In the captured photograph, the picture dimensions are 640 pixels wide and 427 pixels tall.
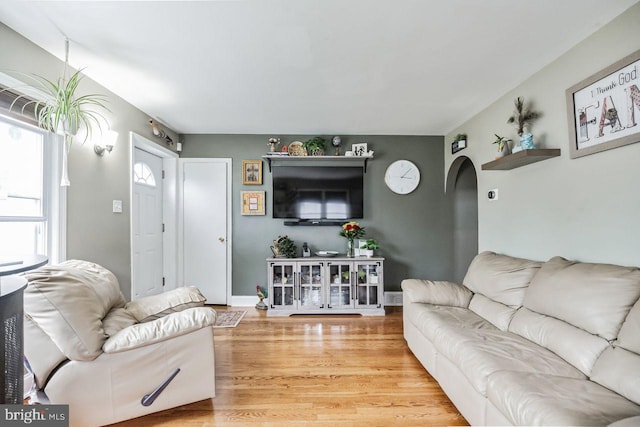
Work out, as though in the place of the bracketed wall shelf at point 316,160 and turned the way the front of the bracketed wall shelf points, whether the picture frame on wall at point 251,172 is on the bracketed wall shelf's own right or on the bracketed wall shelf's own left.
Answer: on the bracketed wall shelf's own right

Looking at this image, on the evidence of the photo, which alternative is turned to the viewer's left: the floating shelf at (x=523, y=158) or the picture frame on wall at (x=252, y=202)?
the floating shelf

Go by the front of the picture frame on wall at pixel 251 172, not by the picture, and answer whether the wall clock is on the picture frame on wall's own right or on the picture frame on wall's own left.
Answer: on the picture frame on wall's own left

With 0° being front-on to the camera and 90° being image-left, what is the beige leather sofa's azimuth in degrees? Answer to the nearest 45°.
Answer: approximately 45°

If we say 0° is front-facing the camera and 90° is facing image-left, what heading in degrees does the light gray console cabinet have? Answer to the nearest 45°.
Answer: approximately 0°

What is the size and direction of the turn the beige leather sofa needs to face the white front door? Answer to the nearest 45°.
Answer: approximately 45° to its right

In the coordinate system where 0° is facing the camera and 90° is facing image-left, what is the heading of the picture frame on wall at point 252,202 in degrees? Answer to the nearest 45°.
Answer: approximately 0°

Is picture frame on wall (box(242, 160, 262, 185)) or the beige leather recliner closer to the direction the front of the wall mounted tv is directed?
the beige leather recliner

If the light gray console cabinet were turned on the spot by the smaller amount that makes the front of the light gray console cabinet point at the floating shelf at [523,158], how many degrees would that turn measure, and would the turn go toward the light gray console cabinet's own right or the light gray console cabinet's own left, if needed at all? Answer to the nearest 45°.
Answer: approximately 45° to the light gray console cabinet's own left

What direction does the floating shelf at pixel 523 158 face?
to the viewer's left
